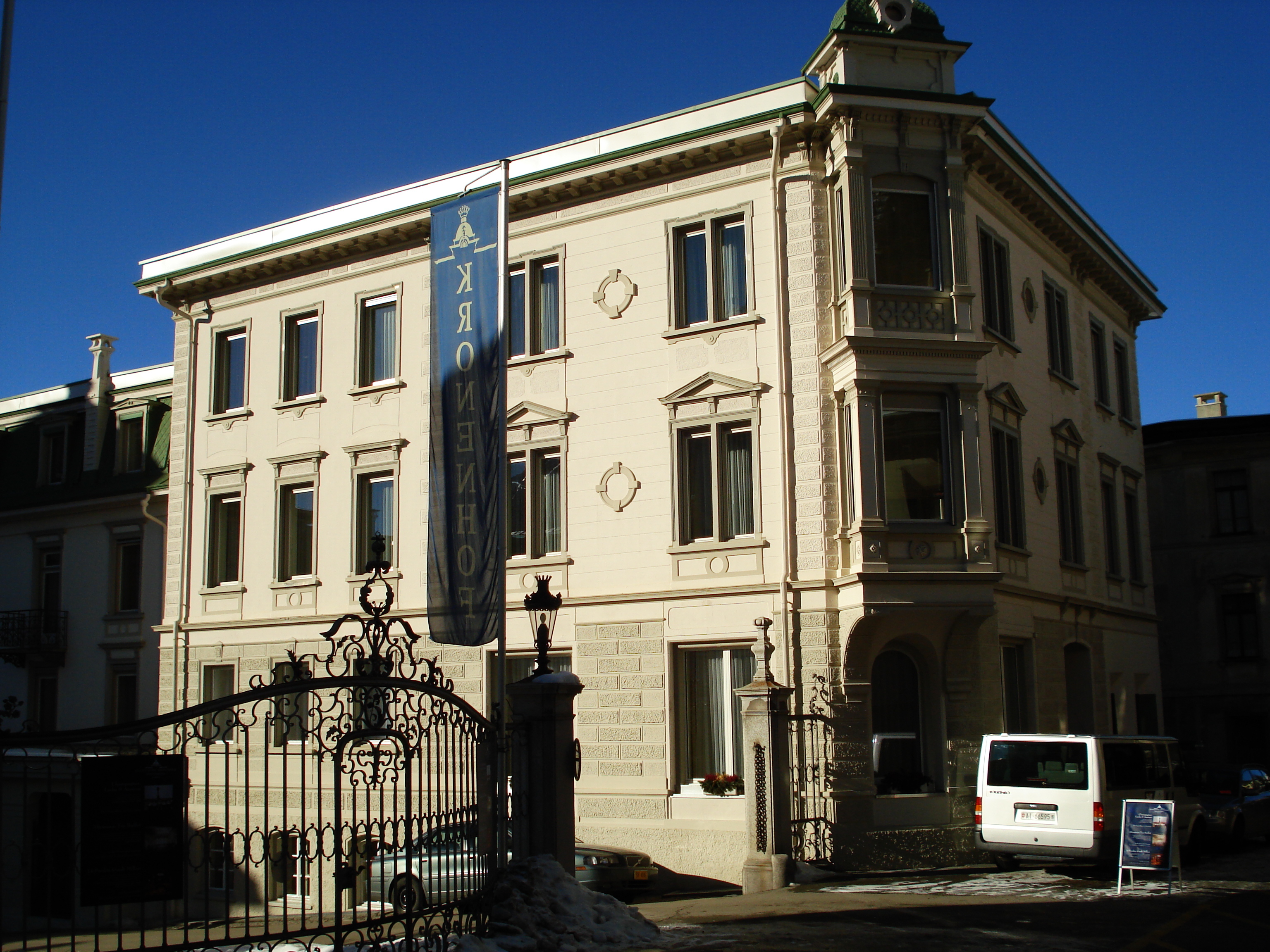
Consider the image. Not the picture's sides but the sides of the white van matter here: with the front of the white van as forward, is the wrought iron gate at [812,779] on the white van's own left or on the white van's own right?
on the white van's own left

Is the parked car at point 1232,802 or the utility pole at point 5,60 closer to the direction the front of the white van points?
the parked car

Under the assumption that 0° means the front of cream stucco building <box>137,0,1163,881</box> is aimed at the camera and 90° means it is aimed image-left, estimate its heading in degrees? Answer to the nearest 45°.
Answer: approximately 45°

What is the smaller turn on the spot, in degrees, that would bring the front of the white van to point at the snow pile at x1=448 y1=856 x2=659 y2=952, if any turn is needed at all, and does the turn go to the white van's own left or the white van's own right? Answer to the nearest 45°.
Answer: approximately 180°

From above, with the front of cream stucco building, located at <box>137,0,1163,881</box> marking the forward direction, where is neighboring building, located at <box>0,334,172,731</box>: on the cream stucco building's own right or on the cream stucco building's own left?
on the cream stucco building's own right

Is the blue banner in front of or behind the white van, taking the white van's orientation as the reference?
behind

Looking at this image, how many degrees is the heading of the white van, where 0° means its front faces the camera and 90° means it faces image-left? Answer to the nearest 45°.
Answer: approximately 225°

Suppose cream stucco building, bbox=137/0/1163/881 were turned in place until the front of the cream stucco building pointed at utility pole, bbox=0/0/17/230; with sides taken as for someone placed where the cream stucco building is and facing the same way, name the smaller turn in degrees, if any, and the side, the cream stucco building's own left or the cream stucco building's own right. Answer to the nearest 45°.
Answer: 0° — it already faces it
